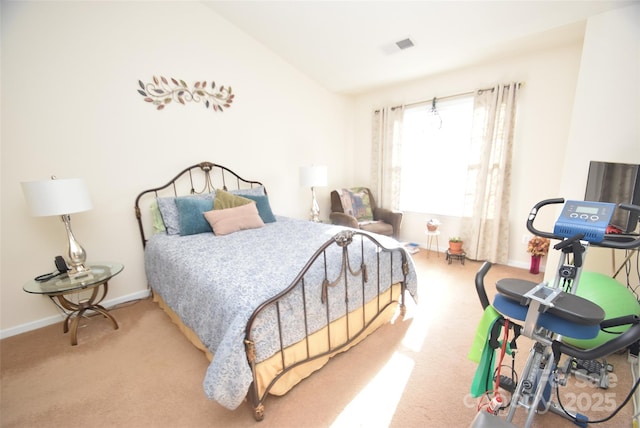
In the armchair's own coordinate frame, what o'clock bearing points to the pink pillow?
The pink pillow is roughly at 3 o'clock from the armchair.

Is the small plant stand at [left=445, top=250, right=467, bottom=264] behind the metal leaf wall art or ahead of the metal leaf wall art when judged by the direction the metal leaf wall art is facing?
ahead

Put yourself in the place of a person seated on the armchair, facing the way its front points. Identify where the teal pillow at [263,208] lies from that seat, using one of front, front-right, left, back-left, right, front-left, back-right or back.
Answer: right

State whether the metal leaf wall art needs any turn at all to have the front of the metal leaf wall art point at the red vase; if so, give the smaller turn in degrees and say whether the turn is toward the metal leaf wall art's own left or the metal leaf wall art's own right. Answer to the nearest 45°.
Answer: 0° — it already faces it

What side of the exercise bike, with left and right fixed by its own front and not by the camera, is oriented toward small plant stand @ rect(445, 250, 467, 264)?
front

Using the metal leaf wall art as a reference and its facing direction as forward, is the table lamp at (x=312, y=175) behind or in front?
in front

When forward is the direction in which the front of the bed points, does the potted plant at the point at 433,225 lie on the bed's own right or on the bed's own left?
on the bed's own left

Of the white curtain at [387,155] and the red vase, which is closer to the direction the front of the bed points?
the red vase

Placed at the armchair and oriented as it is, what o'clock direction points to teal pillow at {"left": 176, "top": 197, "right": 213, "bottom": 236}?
The teal pillow is roughly at 3 o'clock from the armchair.

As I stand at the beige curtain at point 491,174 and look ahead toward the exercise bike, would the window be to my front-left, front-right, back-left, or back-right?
back-right

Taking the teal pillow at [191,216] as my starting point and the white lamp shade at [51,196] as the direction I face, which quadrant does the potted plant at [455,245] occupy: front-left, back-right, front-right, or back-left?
back-left

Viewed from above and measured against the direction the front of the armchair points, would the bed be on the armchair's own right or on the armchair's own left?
on the armchair's own right
